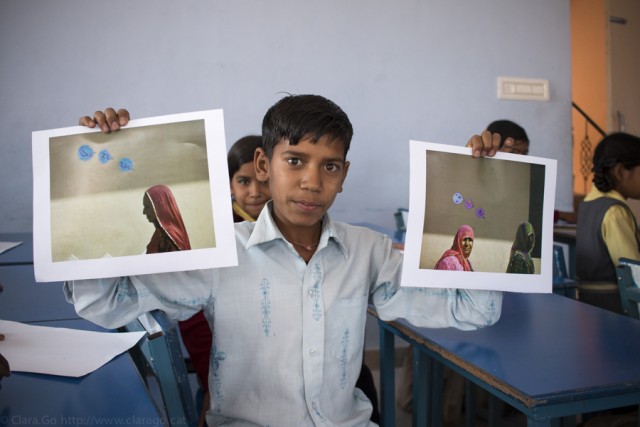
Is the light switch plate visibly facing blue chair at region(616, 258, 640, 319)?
yes

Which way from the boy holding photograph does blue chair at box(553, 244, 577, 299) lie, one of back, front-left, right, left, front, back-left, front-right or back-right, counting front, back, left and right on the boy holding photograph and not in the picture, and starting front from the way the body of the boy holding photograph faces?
back-left

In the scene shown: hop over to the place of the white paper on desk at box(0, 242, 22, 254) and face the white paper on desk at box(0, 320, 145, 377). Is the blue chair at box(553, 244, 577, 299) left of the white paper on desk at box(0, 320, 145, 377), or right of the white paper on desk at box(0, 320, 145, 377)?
left

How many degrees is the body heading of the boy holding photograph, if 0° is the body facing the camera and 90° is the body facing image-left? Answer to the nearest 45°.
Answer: approximately 0°

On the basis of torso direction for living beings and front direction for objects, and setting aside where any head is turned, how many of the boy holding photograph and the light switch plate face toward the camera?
2

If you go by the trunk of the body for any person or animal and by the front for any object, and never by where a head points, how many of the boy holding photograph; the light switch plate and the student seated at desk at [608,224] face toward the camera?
2

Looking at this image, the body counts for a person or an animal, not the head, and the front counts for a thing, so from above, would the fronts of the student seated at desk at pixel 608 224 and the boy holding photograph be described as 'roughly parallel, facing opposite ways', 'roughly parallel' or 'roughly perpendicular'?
roughly perpendicular

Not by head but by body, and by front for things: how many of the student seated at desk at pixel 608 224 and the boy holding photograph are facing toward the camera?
1

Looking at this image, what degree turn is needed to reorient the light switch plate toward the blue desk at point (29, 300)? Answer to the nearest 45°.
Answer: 0° — it already faces it

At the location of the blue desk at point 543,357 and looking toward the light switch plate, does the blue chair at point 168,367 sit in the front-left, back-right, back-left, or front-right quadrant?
back-left
